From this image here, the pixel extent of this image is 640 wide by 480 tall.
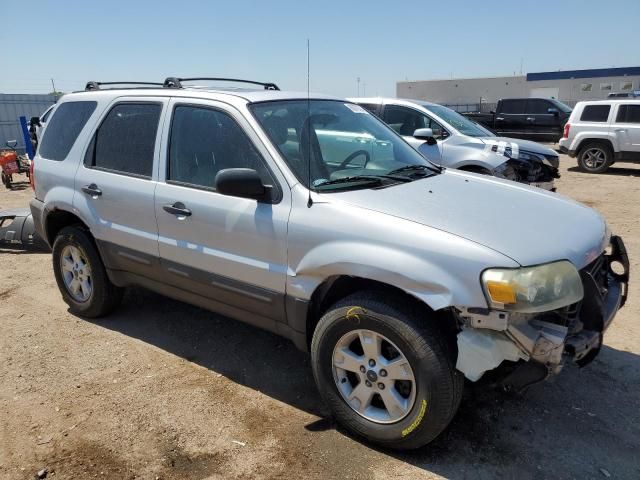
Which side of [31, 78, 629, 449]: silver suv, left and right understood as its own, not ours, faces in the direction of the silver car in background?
left

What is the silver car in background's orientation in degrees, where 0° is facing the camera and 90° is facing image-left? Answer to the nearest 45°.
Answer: approximately 315°

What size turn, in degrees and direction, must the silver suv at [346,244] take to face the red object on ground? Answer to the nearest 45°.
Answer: approximately 180°

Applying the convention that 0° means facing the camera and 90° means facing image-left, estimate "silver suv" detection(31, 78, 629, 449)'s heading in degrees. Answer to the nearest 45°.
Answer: approximately 315°

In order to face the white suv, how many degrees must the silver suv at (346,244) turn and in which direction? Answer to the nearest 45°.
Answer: approximately 90° to its left

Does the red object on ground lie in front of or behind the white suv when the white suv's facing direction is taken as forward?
behind
